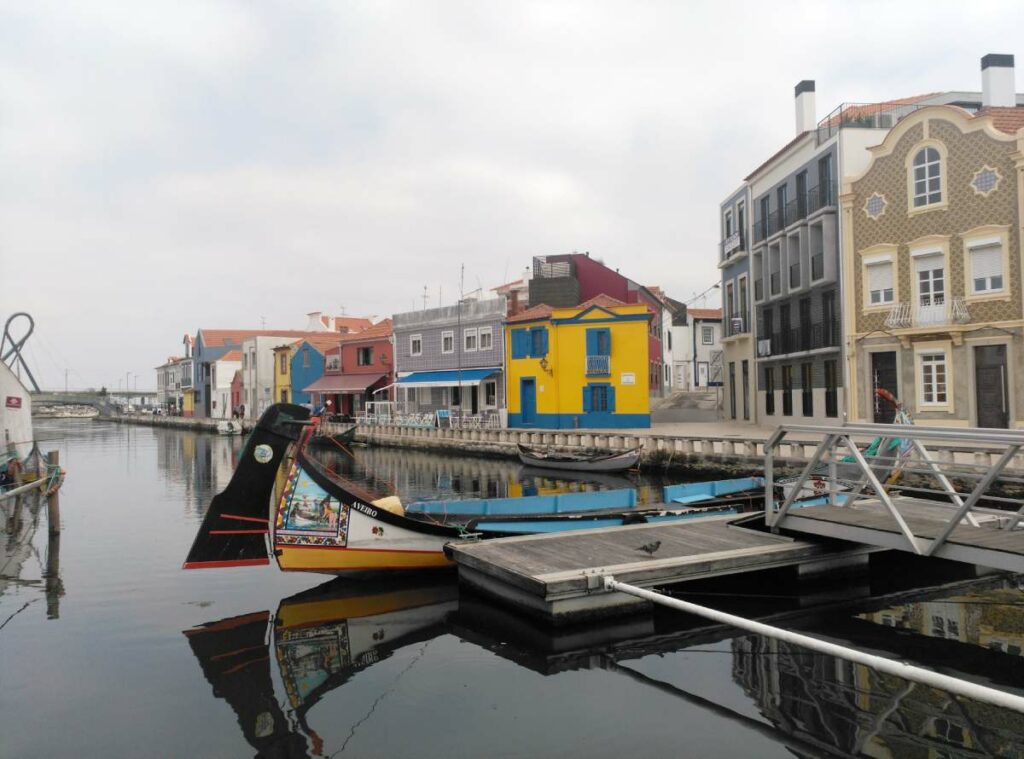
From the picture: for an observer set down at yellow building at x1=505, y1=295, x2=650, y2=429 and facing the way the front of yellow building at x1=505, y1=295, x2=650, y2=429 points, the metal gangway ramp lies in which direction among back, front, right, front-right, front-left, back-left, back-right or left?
front

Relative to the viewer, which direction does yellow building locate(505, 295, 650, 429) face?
toward the camera

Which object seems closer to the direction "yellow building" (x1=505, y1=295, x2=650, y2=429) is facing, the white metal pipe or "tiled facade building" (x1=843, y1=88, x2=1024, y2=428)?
the white metal pipe

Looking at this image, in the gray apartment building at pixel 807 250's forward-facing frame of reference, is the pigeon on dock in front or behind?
in front

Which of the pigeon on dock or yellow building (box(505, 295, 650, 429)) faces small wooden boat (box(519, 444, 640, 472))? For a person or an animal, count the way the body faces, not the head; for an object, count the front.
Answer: the yellow building

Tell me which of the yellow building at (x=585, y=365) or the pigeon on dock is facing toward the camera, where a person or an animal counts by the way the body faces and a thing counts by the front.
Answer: the yellow building

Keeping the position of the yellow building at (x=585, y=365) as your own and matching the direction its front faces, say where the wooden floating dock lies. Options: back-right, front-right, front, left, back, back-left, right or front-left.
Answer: front

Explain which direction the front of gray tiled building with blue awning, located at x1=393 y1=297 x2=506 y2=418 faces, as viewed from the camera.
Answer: facing the viewer and to the left of the viewer

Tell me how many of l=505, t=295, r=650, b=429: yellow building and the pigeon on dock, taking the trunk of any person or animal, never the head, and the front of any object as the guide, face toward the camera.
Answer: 1

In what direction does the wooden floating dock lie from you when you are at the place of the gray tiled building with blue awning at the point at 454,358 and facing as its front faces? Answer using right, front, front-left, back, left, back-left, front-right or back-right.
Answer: front-left

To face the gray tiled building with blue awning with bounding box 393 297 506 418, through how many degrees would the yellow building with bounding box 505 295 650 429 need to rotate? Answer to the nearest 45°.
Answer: approximately 135° to its right
